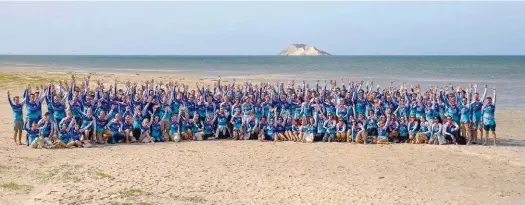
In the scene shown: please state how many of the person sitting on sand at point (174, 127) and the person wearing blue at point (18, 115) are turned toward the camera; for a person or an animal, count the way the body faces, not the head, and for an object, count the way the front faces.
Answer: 2

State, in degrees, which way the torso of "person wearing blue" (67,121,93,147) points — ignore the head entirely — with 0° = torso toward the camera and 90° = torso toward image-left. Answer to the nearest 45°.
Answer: approximately 0°

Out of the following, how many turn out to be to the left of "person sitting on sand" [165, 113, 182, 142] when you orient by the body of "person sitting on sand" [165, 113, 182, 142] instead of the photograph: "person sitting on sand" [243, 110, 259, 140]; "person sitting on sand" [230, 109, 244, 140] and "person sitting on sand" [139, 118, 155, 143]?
2

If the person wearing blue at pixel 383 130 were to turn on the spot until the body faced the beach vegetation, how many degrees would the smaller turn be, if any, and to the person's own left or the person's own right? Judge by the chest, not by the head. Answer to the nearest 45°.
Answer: approximately 45° to the person's own right

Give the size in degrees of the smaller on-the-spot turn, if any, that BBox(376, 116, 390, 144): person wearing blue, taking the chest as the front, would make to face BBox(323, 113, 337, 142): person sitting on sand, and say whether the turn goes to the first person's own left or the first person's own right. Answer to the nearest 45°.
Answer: approximately 90° to the first person's own right

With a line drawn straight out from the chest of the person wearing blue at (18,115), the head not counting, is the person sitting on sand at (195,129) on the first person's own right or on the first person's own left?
on the first person's own left
